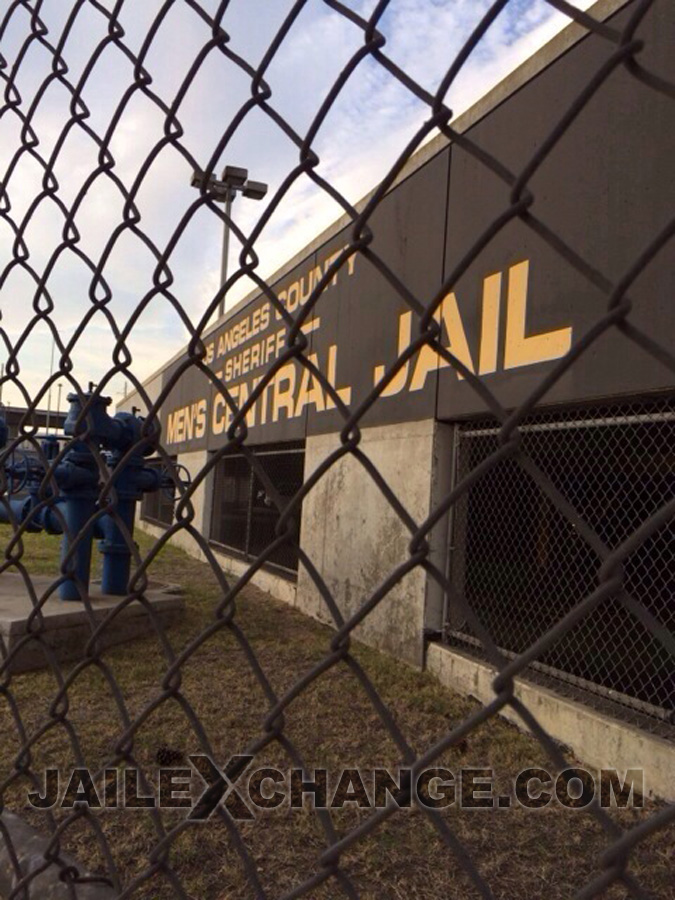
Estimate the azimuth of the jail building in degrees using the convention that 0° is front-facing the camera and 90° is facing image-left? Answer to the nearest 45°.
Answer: approximately 45°

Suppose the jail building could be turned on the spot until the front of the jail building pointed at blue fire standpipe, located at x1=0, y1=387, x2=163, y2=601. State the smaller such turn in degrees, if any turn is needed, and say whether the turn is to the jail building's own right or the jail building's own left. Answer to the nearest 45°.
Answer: approximately 45° to the jail building's own right
